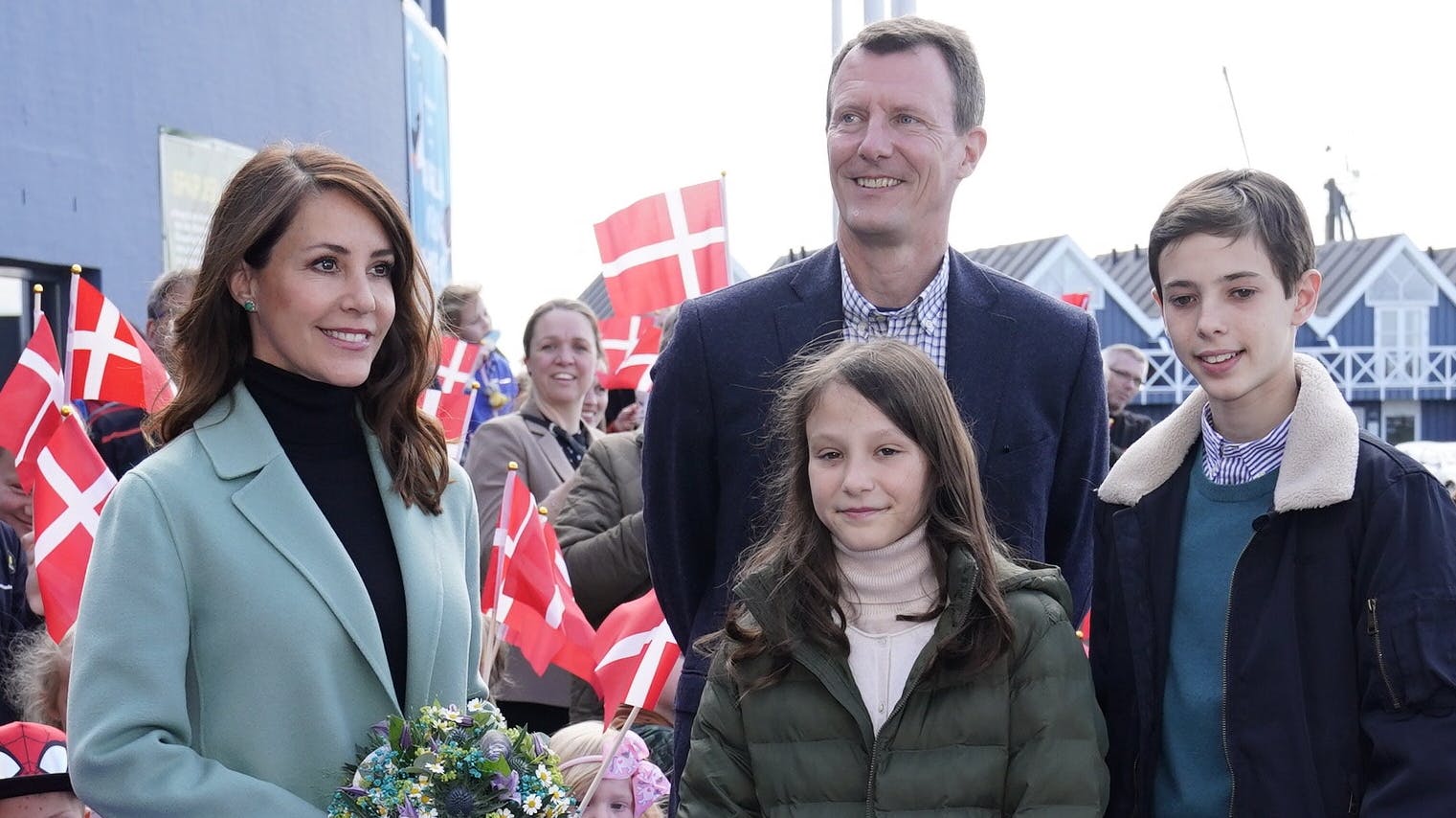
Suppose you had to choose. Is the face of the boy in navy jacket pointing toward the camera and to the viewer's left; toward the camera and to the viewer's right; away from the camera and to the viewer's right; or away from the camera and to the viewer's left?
toward the camera and to the viewer's left

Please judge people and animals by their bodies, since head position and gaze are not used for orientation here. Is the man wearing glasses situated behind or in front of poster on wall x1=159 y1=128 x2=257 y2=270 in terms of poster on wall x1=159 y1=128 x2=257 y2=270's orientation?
in front

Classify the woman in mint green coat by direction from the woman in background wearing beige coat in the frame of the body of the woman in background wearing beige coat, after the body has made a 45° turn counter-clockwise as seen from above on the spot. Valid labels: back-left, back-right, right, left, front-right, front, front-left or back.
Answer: right

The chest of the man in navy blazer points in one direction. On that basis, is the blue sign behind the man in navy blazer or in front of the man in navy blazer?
behind

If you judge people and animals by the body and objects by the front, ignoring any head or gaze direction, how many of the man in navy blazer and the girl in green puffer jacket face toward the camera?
2

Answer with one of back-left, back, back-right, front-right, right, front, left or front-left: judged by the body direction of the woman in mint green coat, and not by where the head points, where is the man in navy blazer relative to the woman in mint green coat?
front-left

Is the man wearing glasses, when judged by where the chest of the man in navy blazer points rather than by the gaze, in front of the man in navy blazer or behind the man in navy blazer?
behind

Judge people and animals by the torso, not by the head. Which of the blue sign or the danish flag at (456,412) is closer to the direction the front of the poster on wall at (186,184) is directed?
the danish flag

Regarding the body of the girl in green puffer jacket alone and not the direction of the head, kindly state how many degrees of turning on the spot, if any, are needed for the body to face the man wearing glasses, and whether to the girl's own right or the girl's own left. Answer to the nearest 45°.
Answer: approximately 180°

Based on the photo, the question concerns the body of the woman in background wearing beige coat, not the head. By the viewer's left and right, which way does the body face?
facing the viewer and to the right of the viewer

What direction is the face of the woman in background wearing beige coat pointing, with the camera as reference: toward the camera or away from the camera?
toward the camera

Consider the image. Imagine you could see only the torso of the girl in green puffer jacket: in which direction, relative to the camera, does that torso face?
toward the camera

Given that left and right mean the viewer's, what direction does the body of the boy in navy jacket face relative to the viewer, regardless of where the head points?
facing the viewer and to the left of the viewer

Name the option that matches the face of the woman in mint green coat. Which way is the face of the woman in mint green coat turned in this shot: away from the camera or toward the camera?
toward the camera
